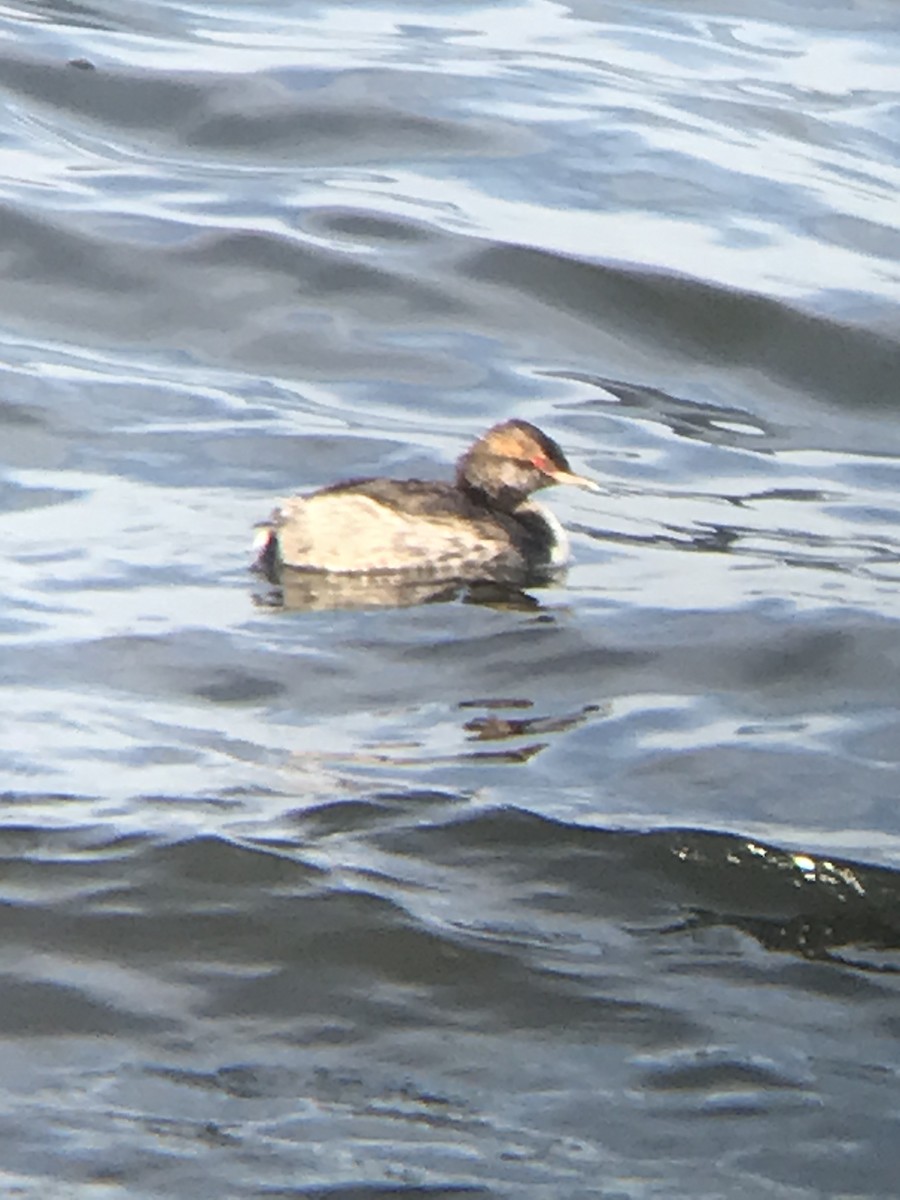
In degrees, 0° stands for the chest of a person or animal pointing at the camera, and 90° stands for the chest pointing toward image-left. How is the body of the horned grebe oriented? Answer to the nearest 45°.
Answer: approximately 270°
